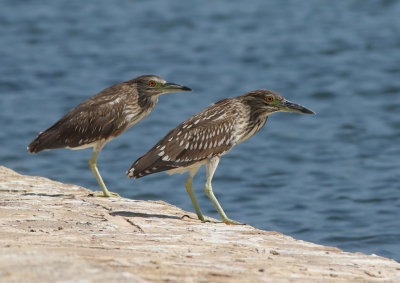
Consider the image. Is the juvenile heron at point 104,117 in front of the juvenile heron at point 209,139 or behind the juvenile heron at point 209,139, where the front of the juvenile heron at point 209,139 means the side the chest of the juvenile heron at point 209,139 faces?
behind

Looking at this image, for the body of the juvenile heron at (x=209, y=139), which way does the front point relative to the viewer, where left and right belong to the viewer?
facing to the right of the viewer

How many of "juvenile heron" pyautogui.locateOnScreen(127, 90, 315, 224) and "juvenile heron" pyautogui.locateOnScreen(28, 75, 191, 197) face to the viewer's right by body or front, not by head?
2

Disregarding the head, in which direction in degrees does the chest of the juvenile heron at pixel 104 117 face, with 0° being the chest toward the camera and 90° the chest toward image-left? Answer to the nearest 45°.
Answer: approximately 270°

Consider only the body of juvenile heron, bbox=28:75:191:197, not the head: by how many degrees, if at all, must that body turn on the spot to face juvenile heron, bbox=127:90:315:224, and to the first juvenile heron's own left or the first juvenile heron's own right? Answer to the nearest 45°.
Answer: approximately 45° to the first juvenile heron's own right
